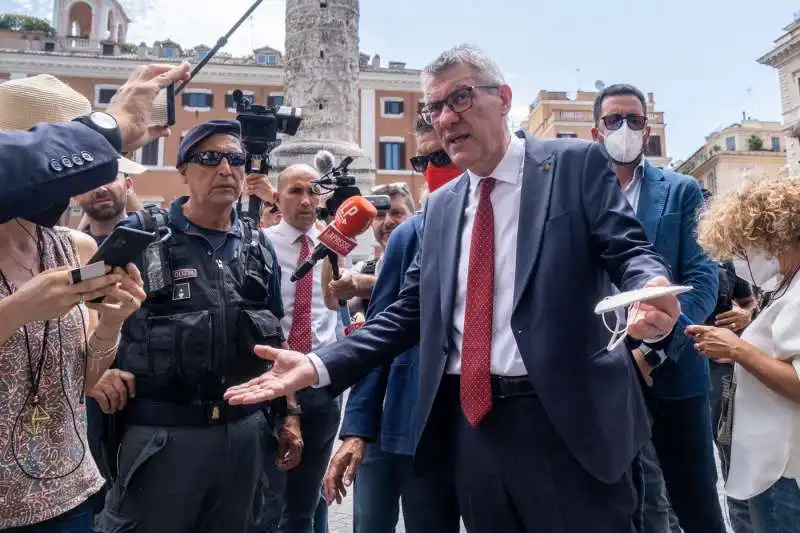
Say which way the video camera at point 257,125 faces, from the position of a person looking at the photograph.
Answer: facing to the right of the viewer

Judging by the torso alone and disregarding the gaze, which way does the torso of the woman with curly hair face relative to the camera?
to the viewer's left

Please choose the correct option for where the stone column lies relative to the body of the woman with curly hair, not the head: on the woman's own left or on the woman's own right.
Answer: on the woman's own right

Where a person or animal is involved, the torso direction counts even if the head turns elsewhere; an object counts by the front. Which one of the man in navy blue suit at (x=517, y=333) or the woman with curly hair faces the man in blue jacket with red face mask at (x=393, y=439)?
the woman with curly hair

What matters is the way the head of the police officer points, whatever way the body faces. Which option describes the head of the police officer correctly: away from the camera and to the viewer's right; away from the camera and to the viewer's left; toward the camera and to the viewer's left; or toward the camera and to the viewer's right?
toward the camera and to the viewer's right
